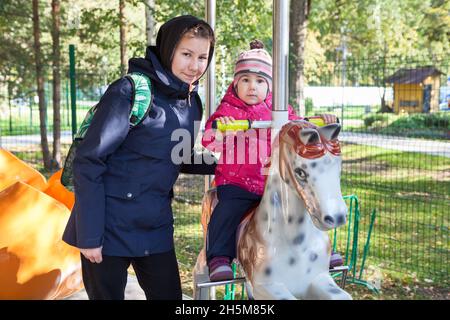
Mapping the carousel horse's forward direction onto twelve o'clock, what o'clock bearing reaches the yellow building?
The yellow building is roughly at 8 o'clock from the carousel horse.

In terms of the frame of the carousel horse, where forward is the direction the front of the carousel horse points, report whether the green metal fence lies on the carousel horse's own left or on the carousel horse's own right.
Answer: on the carousel horse's own left

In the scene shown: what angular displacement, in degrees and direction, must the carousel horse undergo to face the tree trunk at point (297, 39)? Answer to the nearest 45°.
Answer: approximately 135° to its left

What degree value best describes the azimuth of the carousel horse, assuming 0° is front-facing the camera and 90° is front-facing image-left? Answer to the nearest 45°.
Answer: approximately 315°
